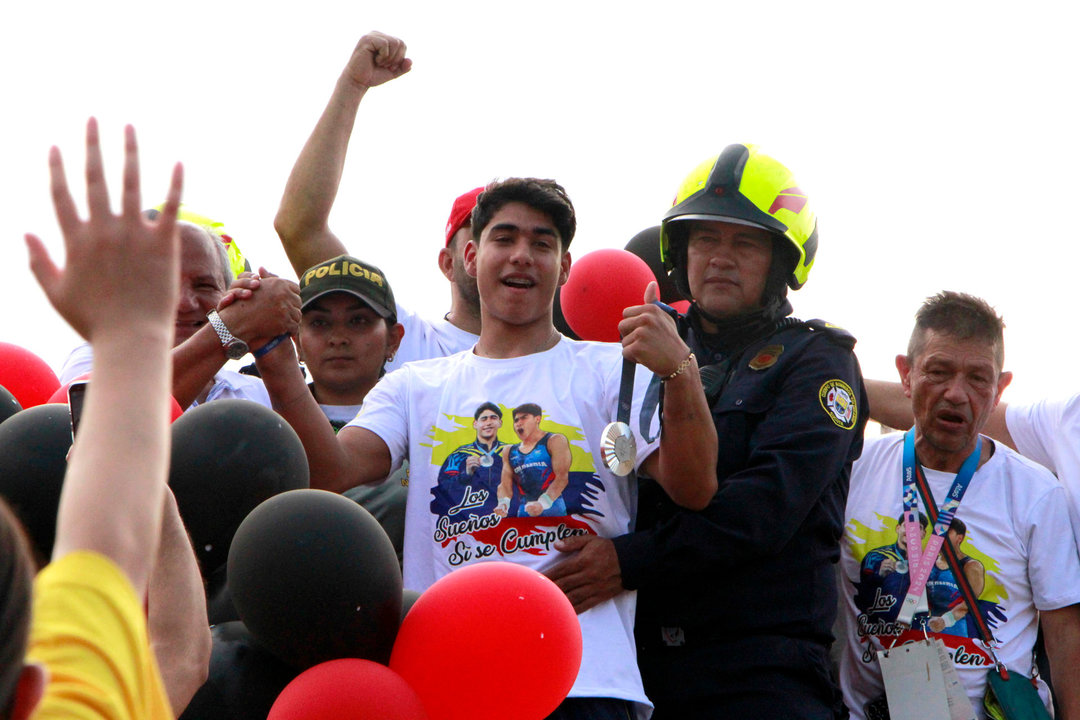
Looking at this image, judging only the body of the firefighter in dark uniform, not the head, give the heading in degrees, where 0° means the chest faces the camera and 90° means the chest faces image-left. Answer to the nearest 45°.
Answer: approximately 45°

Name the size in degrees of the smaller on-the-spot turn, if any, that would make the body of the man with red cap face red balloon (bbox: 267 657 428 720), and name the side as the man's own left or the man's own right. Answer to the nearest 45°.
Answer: approximately 45° to the man's own right

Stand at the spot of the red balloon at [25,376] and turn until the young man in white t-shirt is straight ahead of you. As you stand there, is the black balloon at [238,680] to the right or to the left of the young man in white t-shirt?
right

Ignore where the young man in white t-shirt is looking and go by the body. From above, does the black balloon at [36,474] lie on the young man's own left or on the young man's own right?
on the young man's own right

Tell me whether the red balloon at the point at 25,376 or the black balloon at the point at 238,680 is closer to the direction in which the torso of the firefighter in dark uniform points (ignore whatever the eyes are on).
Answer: the black balloon

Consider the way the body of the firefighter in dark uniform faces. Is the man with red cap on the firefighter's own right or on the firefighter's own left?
on the firefighter's own right
